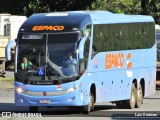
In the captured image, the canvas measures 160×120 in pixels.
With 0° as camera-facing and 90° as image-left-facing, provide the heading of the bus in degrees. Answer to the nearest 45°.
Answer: approximately 45°
